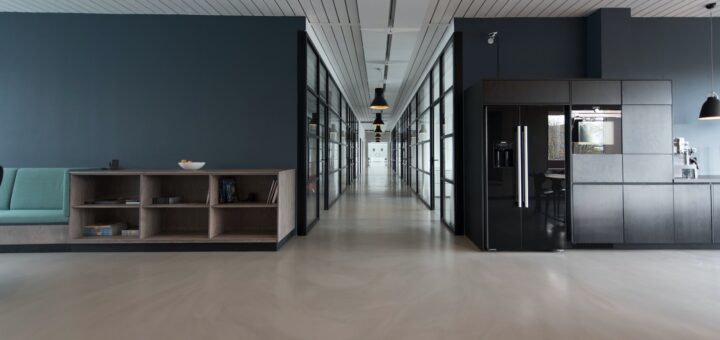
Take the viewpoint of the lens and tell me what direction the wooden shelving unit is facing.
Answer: facing the viewer

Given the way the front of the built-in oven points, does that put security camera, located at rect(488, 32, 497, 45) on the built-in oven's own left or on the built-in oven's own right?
on the built-in oven's own right

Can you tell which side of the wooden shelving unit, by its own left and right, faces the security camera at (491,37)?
left

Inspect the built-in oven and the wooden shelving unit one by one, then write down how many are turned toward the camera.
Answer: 2

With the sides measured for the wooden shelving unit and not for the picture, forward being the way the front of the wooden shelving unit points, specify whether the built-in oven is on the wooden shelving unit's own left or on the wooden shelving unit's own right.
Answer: on the wooden shelving unit's own left

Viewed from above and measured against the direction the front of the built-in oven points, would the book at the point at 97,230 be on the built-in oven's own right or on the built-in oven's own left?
on the built-in oven's own right

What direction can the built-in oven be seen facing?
toward the camera
